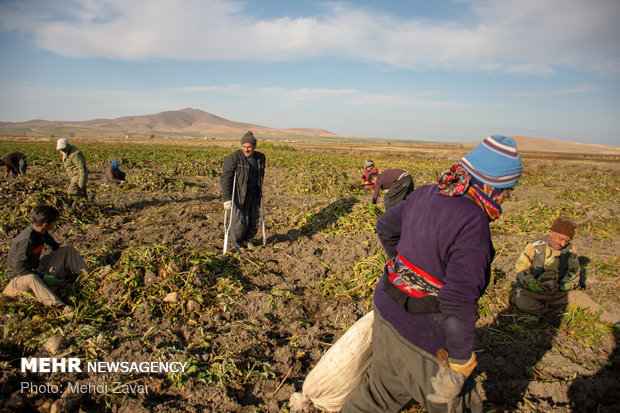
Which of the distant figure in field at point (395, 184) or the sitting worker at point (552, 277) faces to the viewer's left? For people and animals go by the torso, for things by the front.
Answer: the distant figure in field

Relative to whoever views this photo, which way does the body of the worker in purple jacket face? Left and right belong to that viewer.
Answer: facing away from the viewer and to the right of the viewer

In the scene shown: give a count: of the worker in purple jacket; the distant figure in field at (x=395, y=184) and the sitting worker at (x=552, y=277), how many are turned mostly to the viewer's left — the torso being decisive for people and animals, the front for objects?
1

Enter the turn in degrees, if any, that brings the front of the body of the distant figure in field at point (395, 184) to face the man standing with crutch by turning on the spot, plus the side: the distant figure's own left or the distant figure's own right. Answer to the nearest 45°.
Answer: approximately 45° to the distant figure's own left

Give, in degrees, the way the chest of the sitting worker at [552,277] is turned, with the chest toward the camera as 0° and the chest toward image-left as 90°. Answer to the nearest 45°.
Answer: approximately 315°

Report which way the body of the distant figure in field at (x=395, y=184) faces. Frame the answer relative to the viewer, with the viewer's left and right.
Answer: facing to the left of the viewer

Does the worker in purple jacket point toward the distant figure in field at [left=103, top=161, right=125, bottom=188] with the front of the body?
no

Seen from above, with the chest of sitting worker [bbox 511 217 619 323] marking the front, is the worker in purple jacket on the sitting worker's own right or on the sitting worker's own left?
on the sitting worker's own right
